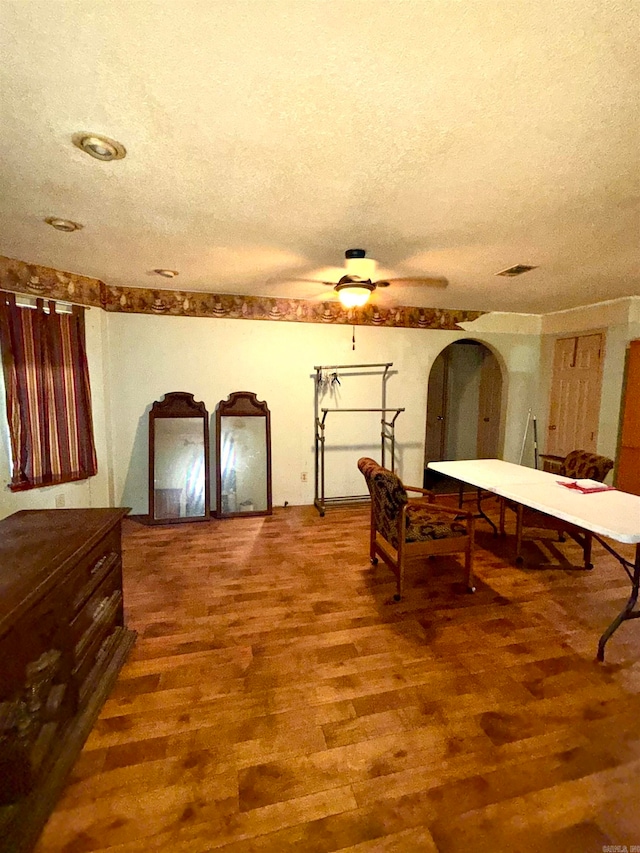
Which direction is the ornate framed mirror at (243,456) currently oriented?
toward the camera

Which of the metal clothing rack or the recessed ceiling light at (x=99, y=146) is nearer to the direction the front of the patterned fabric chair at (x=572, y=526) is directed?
the recessed ceiling light

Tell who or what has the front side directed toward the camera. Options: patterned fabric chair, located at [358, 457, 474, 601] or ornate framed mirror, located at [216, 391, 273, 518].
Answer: the ornate framed mirror

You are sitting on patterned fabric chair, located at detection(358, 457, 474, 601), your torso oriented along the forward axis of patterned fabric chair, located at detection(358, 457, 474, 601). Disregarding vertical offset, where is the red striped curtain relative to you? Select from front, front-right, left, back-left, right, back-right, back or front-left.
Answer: back-left

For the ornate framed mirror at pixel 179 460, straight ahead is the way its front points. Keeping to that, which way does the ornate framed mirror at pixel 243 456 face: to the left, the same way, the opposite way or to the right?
the same way

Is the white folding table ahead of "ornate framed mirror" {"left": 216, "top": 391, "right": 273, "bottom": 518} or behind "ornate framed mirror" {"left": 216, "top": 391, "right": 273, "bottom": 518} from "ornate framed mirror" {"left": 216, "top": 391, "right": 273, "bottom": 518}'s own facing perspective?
ahead

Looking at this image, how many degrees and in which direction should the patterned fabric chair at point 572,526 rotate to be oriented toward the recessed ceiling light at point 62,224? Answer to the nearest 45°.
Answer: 0° — it already faces it

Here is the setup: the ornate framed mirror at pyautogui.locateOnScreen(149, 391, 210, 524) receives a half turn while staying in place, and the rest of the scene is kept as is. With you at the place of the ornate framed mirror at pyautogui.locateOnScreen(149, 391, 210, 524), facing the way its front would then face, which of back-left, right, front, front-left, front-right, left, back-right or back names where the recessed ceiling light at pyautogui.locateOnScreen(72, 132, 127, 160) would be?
back

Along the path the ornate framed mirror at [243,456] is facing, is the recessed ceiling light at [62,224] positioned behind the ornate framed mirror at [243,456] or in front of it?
in front

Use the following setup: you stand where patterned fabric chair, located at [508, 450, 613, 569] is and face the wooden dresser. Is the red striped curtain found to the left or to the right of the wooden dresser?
right

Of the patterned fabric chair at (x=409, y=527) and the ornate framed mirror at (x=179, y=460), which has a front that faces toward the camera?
the ornate framed mirror

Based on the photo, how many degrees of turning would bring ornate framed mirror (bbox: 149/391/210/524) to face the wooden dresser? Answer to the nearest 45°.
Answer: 0° — it already faces it

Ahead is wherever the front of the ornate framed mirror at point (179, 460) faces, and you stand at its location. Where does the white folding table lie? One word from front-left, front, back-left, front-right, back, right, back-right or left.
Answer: front-left

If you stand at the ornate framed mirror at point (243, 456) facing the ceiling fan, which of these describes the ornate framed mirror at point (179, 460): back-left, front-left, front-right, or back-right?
back-right

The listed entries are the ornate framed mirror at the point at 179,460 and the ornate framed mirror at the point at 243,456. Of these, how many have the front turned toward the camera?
2

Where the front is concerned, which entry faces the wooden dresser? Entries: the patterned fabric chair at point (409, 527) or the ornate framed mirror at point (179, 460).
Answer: the ornate framed mirror

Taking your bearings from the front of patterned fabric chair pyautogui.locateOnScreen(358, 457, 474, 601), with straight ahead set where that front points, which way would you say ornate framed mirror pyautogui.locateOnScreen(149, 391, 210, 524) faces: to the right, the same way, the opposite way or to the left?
to the right
